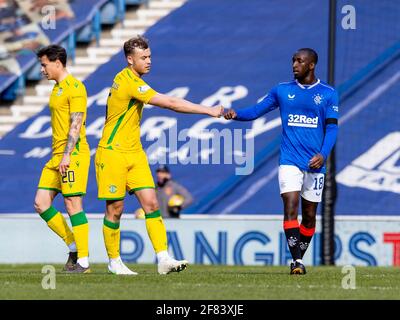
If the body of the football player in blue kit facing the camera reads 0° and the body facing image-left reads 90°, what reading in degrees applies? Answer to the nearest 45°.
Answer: approximately 0°

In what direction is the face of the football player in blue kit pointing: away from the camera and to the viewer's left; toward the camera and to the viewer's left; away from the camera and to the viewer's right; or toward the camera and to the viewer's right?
toward the camera and to the viewer's left

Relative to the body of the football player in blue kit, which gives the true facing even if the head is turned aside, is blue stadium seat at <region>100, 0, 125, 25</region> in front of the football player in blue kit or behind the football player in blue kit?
behind
